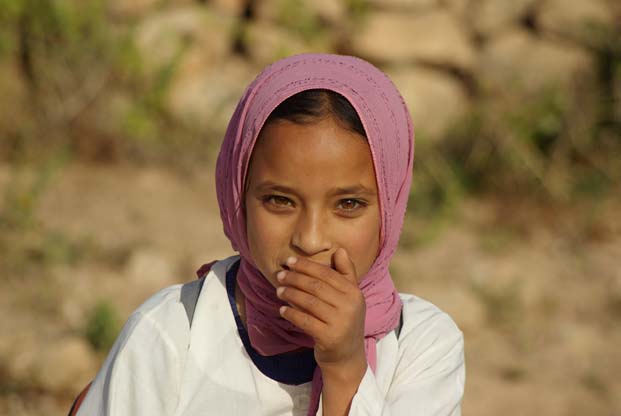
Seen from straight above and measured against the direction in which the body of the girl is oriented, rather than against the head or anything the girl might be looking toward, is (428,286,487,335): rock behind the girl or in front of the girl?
behind

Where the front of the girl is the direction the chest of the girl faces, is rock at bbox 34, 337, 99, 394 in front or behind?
behind

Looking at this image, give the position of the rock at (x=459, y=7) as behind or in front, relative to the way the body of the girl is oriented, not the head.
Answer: behind

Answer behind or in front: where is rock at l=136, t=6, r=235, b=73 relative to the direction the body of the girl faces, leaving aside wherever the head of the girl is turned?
behind

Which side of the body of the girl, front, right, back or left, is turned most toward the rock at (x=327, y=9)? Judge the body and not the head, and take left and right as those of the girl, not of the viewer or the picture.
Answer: back

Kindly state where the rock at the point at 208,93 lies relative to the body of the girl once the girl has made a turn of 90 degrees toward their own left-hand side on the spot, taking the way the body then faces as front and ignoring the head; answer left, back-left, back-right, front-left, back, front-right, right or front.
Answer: left

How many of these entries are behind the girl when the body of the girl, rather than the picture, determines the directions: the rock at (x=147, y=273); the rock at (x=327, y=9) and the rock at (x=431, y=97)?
3

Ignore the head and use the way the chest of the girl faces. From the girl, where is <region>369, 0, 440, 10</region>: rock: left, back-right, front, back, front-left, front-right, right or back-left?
back

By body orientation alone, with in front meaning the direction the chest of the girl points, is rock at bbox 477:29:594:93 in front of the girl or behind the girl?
behind

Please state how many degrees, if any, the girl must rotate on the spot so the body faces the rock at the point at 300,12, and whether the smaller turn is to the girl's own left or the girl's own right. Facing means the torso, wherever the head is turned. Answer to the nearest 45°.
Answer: approximately 180°

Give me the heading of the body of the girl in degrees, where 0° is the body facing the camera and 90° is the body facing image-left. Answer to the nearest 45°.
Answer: approximately 0°

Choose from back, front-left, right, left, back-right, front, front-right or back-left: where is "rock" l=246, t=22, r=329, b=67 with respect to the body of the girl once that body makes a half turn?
front

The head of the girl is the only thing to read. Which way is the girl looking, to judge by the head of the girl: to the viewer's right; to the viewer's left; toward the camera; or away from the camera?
toward the camera

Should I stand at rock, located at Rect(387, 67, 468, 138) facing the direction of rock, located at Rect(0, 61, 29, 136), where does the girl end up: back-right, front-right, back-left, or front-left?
front-left

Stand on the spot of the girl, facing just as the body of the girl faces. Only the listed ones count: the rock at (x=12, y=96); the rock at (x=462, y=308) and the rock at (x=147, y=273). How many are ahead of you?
0

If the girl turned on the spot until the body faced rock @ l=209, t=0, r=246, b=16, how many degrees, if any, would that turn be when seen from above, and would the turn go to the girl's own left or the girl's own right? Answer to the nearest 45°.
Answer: approximately 180°
